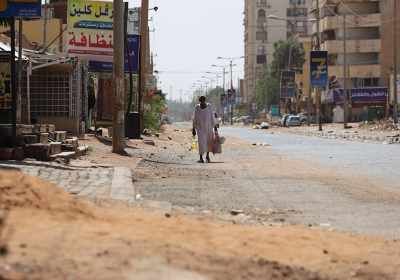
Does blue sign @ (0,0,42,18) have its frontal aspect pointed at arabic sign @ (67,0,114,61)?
no

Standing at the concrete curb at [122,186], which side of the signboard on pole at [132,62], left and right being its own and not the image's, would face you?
front

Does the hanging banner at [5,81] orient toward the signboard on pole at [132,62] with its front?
no

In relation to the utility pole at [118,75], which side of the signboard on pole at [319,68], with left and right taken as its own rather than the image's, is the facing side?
front

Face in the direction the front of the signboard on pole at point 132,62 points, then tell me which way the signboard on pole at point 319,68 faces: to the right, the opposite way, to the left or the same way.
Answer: the same way

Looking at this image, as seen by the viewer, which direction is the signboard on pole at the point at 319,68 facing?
toward the camera

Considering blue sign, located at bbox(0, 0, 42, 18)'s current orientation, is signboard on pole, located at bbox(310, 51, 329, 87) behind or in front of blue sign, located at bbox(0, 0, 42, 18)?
behind

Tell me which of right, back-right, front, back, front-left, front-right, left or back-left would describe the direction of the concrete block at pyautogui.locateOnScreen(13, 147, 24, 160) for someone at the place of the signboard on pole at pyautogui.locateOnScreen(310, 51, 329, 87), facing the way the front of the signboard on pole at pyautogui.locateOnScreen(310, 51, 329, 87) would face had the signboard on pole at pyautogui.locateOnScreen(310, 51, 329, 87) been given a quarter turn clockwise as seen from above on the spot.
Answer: left

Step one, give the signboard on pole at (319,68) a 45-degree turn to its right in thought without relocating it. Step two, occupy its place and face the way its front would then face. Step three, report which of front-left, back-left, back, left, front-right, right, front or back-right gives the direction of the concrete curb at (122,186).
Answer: front-left

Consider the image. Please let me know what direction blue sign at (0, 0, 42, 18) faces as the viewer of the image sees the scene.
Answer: facing the viewer
